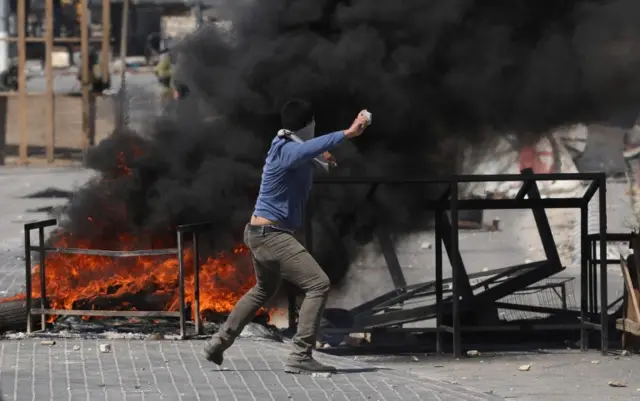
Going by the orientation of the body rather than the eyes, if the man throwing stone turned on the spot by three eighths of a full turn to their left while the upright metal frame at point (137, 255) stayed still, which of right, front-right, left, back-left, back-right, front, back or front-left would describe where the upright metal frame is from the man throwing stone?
front

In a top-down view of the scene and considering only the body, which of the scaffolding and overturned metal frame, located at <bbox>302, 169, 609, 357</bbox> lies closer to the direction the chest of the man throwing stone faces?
the overturned metal frame

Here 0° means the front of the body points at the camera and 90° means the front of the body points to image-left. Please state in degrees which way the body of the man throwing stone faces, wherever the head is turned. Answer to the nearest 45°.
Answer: approximately 270°

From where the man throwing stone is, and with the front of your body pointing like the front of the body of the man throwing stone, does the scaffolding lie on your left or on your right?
on your left
